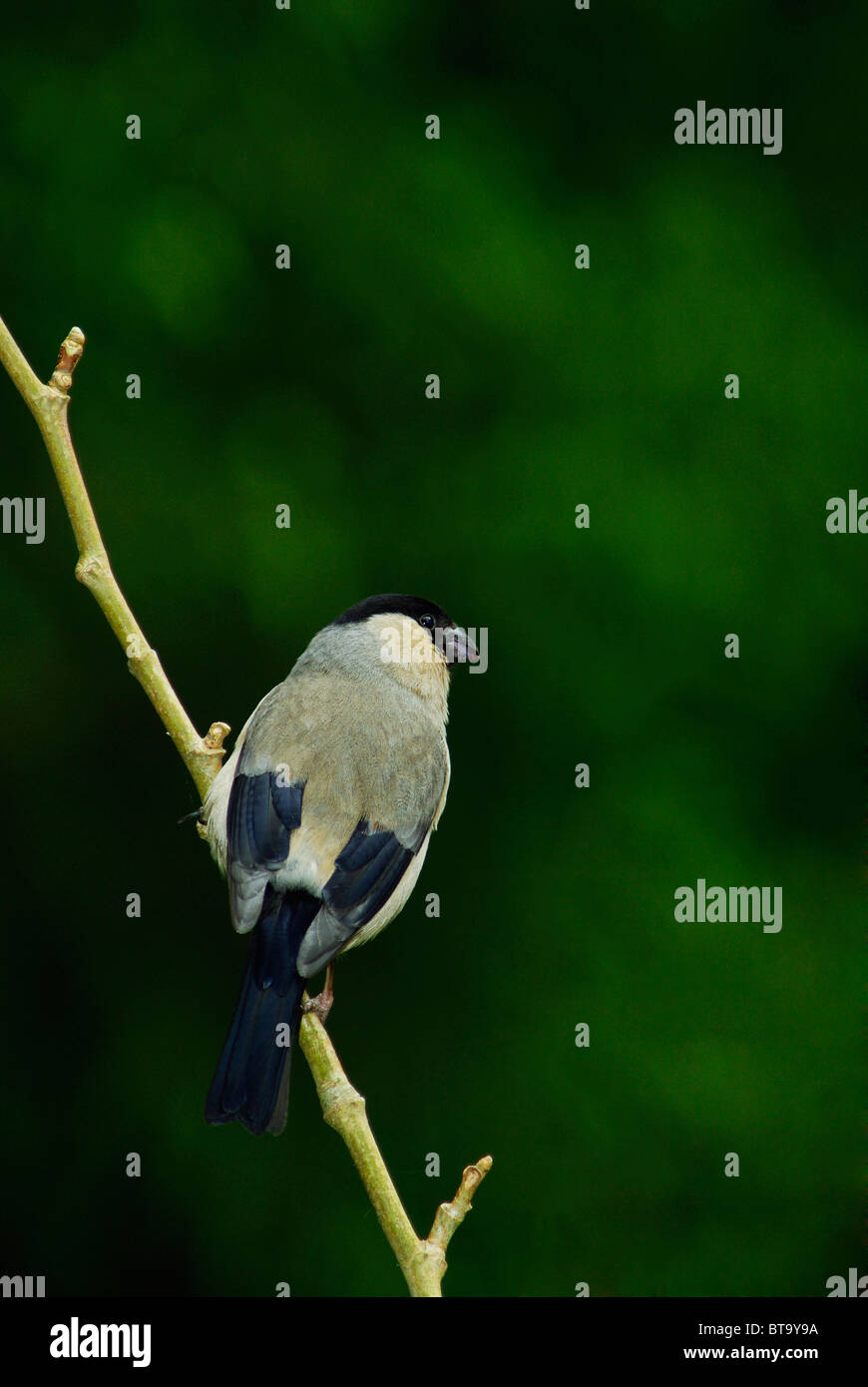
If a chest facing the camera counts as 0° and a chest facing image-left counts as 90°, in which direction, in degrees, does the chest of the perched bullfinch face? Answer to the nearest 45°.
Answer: approximately 225°
